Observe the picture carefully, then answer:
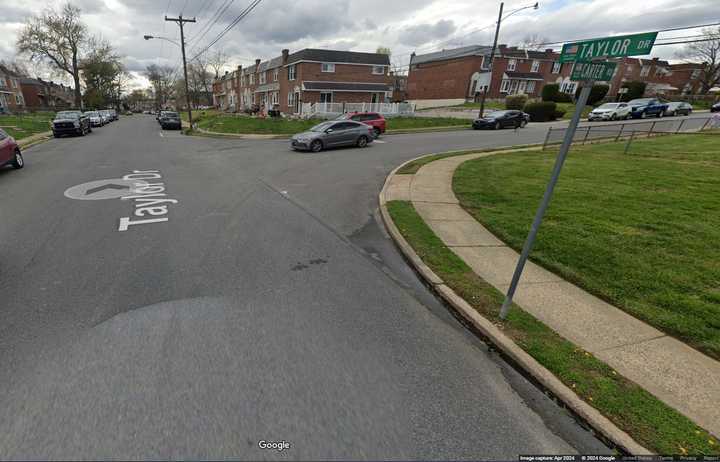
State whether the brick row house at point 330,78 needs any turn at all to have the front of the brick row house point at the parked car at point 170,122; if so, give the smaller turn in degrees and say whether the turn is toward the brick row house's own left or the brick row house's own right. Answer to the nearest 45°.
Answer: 0° — it already faces it

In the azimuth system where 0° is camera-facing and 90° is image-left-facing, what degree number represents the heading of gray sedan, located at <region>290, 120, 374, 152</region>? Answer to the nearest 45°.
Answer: approximately 45°

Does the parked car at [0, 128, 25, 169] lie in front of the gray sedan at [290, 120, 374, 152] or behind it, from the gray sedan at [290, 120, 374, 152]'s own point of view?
in front

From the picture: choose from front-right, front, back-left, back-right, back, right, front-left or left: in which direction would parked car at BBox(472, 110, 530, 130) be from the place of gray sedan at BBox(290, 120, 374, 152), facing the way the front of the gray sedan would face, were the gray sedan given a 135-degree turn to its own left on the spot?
front-left

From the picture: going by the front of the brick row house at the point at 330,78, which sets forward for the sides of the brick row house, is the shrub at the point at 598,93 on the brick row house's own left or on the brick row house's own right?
on the brick row house's own left

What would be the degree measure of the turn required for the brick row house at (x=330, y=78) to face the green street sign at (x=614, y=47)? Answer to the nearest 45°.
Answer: approximately 45° to its left

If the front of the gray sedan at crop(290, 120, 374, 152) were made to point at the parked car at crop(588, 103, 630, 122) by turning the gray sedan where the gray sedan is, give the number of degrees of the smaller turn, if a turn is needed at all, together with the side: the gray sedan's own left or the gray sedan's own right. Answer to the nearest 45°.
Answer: approximately 180°

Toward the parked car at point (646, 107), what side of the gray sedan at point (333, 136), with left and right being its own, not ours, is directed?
back

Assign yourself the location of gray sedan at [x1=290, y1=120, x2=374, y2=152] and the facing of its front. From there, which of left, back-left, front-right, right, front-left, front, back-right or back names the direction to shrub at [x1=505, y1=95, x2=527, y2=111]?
back

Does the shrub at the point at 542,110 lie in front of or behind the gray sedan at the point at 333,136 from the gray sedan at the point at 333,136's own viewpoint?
behind

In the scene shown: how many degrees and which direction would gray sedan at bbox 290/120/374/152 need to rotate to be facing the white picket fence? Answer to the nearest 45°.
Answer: approximately 135° to its right

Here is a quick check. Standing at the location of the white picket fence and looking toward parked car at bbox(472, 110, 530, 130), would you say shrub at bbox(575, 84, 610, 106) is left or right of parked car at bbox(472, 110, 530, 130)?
left

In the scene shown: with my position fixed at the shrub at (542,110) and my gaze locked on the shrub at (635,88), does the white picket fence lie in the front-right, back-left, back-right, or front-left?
back-left

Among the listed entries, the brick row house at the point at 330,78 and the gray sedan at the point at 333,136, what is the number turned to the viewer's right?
0

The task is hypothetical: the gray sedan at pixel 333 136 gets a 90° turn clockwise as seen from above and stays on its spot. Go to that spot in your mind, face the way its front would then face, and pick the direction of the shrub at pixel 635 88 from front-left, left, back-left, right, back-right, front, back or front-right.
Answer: right
